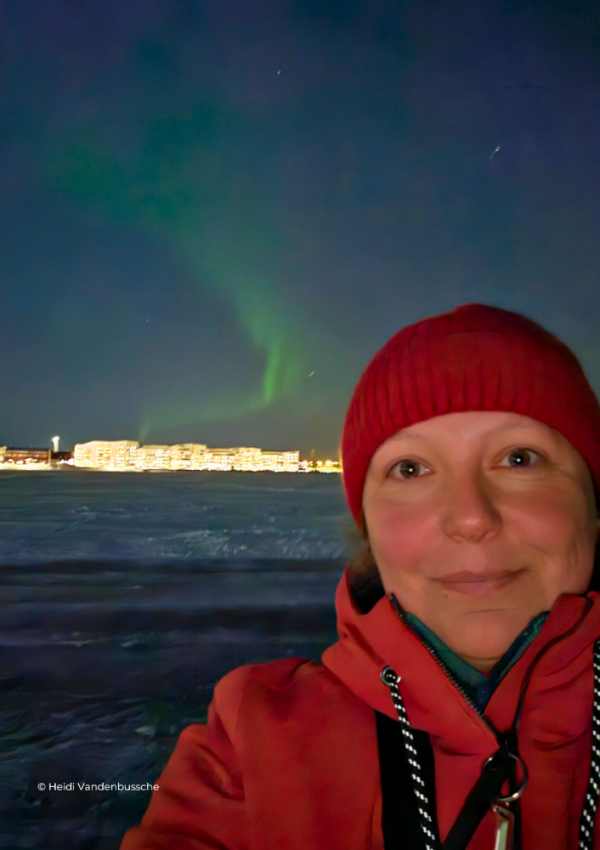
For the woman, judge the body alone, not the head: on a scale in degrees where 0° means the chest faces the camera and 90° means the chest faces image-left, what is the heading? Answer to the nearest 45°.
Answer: approximately 0°
